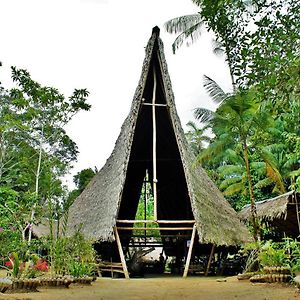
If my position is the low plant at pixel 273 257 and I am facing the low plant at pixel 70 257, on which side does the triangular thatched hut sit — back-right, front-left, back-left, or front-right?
front-right

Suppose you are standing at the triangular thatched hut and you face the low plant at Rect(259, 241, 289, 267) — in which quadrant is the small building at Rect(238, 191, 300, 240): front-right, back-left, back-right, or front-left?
front-left

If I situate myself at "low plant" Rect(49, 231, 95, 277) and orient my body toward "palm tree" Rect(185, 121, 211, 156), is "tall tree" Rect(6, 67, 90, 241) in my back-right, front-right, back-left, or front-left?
front-left

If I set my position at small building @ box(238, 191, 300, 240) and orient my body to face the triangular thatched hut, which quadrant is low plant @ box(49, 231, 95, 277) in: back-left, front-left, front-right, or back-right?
front-left

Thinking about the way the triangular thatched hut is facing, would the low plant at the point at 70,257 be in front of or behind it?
in front

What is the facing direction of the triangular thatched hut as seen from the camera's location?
facing the viewer

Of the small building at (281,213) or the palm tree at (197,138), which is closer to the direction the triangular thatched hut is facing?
the small building

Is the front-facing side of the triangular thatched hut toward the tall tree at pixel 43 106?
no

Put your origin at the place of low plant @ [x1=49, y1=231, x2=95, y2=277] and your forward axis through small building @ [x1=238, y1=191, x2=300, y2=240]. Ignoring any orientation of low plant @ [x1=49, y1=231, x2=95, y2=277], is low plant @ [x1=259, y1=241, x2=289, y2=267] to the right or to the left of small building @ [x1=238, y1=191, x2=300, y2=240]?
right

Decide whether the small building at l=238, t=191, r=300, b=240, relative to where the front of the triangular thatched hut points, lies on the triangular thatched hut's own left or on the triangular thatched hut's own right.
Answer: on the triangular thatched hut's own left
